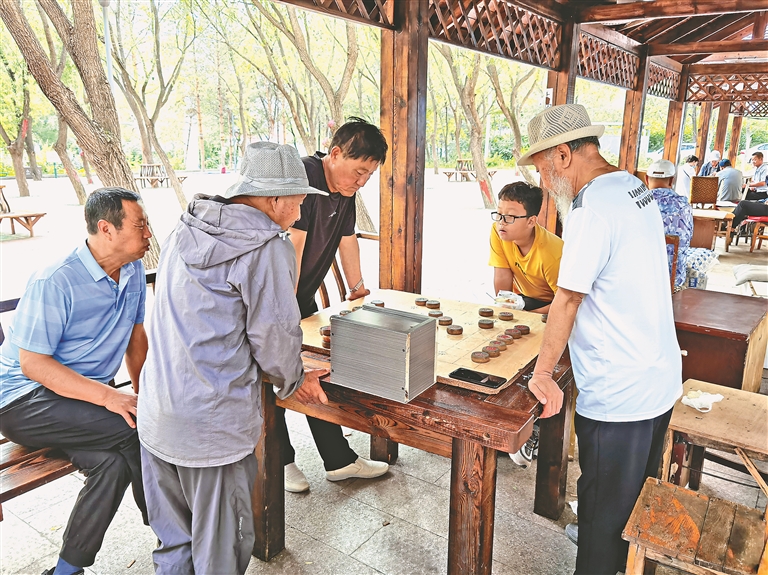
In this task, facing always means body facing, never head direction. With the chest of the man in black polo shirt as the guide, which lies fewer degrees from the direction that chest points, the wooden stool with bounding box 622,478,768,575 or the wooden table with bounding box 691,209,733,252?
the wooden stool

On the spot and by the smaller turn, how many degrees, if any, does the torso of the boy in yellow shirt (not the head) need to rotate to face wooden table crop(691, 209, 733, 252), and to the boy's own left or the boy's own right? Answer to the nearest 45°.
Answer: approximately 180°

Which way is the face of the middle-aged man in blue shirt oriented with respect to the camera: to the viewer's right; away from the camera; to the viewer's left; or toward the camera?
to the viewer's right

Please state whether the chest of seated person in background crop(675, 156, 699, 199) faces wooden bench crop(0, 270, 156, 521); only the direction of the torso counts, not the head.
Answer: no

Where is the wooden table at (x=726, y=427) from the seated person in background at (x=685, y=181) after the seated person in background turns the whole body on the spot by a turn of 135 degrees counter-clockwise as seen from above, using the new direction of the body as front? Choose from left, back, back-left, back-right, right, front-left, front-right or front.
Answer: back-left

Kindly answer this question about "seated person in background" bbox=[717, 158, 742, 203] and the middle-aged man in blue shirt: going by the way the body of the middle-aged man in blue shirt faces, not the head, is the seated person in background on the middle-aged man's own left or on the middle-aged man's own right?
on the middle-aged man's own left

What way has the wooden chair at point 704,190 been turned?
away from the camera

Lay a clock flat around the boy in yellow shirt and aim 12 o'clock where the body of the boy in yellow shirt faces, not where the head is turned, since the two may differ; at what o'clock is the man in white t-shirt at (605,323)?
The man in white t-shirt is roughly at 10 o'clock from the boy in yellow shirt.

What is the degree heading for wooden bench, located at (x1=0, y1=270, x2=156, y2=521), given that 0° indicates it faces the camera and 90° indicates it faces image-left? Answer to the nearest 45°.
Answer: approximately 315°

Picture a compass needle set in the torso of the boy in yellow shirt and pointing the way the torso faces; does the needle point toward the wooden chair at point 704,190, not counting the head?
no

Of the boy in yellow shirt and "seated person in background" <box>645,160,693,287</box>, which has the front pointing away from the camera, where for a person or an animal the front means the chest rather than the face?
the seated person in background

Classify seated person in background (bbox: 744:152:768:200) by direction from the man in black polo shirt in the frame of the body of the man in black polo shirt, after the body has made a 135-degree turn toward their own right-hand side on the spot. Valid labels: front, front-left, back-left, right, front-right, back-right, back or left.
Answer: back-right

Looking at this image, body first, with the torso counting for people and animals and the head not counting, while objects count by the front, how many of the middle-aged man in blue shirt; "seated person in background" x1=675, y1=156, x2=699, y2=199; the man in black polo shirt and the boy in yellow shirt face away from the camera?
0

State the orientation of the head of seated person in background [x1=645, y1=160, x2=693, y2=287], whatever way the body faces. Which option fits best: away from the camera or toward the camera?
away from the camera

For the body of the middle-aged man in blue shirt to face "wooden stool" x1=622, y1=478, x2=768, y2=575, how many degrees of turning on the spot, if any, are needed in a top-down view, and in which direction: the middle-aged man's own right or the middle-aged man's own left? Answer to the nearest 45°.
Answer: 0° — they already face it

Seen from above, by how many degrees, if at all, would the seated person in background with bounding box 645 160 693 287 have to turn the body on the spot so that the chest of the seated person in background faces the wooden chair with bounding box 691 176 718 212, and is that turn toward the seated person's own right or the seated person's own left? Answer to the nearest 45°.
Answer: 0° — they already face it

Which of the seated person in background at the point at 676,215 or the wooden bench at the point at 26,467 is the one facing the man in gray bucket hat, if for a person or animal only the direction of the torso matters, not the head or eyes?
the wooden bench

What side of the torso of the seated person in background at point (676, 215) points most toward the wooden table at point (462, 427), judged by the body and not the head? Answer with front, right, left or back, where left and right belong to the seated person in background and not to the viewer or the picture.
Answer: back

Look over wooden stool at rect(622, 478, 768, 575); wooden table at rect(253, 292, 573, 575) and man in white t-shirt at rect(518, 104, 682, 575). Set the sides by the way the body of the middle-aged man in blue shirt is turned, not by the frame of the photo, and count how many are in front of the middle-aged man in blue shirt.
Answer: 3
